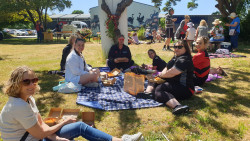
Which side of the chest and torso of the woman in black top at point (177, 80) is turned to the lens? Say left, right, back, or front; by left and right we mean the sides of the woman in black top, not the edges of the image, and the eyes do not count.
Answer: left

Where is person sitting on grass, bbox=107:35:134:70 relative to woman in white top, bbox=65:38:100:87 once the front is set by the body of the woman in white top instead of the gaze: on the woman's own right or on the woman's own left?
on the woman's own left

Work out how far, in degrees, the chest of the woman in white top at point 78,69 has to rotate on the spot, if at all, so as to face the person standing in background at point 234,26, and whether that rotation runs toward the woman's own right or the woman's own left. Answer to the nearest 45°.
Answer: approximately 45° to the woman's own left

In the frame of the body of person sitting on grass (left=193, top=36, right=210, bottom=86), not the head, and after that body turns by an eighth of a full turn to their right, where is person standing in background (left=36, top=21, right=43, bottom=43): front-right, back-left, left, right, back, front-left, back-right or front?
front-right

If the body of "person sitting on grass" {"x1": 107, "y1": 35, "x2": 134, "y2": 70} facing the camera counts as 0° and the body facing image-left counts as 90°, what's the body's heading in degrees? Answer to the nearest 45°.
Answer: approximately 0°

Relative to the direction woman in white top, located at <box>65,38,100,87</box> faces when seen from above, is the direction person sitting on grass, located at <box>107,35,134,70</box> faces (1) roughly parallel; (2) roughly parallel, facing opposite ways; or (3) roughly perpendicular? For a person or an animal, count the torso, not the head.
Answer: roughly perpendicular

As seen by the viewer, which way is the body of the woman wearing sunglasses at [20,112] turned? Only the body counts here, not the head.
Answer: to the viewer's right

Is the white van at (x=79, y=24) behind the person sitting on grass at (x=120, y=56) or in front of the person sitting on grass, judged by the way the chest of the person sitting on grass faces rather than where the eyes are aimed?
behind

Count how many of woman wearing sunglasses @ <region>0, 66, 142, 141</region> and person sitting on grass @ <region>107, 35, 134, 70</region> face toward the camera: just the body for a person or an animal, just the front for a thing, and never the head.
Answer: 1

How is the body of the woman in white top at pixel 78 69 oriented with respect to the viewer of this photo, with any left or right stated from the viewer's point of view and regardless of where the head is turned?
facing to the right of the viewer

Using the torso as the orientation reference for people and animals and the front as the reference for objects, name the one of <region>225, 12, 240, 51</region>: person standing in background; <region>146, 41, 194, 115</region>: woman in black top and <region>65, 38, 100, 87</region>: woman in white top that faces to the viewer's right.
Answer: the woman in white top

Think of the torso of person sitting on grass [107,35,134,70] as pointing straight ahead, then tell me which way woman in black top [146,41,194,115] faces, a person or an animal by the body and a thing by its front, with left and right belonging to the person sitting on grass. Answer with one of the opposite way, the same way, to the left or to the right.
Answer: to the right
